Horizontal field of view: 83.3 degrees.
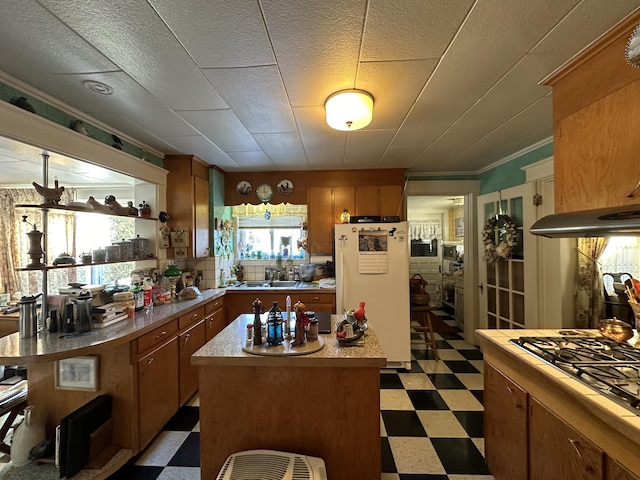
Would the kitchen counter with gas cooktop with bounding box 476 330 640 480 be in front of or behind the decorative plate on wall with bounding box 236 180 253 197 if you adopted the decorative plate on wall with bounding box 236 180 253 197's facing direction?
in front

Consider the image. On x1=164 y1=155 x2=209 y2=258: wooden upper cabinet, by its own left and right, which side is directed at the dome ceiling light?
front

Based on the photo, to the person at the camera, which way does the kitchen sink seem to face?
facing the viewer

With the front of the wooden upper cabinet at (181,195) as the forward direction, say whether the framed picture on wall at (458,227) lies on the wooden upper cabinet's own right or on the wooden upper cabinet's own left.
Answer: on the wooden upper cabinet's own left

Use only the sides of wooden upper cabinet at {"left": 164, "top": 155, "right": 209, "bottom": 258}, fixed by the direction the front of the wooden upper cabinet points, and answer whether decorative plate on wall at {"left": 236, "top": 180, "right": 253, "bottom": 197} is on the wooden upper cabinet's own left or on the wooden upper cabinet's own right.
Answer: on the wooden upper cabinet's own left

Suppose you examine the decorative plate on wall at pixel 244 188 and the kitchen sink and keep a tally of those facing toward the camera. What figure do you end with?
2

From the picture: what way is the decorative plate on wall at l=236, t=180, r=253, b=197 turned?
toward the camera

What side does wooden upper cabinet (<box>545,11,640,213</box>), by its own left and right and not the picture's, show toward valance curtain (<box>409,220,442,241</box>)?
right

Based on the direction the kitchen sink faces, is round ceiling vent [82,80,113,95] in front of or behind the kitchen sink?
in front

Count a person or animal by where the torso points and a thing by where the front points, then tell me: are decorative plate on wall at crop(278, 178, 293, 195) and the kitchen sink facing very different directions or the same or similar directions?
same or similar directions

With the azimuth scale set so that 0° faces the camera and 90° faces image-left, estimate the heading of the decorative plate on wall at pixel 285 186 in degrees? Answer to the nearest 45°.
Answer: approximately 0°

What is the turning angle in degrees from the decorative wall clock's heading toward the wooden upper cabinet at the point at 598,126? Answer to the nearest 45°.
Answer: approximately 45° to its left

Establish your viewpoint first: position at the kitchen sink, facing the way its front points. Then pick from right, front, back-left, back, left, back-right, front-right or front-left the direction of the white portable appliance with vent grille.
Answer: front

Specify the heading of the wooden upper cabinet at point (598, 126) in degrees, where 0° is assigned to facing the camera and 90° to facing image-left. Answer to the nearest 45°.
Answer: approximately 45°

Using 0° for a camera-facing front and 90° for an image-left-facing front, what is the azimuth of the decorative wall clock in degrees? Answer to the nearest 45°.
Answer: approximately 0°

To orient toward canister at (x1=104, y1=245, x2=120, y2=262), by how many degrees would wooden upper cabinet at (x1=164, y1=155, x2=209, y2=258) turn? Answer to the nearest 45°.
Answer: approximately 90° to its right

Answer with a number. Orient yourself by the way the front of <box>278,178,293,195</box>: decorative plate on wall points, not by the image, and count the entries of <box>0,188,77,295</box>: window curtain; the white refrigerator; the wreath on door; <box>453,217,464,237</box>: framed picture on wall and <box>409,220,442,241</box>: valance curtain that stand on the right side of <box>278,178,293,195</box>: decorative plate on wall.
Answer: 1

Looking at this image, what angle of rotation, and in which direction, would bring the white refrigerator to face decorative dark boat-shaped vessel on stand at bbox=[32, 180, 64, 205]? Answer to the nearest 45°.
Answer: approximately 45° to its right

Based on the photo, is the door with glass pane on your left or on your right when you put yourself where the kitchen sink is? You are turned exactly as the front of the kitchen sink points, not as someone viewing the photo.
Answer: on your left

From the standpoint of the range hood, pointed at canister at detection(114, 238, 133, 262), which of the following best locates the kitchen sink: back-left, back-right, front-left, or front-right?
front-right

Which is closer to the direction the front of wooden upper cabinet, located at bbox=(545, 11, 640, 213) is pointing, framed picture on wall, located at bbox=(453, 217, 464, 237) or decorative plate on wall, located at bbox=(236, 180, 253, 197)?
the decorative plate on wall
